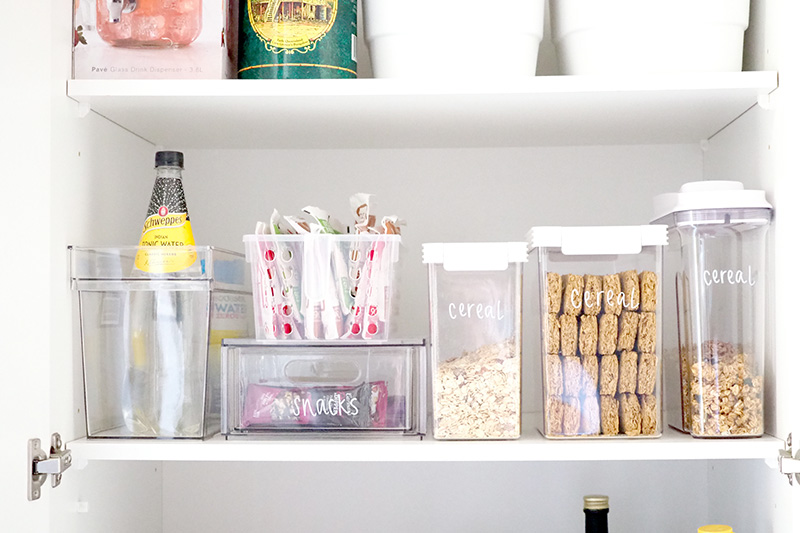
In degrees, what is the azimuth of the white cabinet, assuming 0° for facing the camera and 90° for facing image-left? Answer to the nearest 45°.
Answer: approximately 0°
